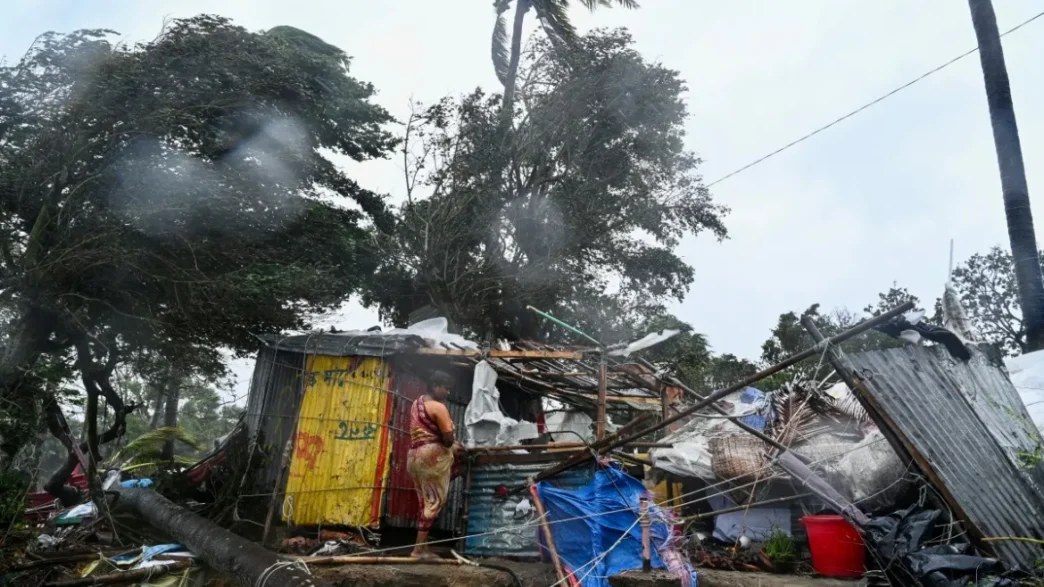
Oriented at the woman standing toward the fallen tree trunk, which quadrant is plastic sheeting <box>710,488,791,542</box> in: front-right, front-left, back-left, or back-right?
back-left

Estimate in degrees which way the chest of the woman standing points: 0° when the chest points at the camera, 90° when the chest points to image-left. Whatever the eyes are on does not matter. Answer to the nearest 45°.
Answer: approximately 225°

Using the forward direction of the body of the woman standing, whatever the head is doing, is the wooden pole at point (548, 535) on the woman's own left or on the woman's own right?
on the woman's own right

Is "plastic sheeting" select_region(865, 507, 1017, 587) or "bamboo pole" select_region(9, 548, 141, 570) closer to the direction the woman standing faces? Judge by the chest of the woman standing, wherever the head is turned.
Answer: the plastic sheeting

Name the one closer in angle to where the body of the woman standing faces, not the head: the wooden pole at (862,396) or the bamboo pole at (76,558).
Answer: the wooden pole

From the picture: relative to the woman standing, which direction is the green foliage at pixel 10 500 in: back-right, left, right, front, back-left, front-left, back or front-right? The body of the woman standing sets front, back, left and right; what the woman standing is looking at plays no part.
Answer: back-left

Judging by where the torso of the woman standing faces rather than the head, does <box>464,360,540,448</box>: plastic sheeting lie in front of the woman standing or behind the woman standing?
in front
